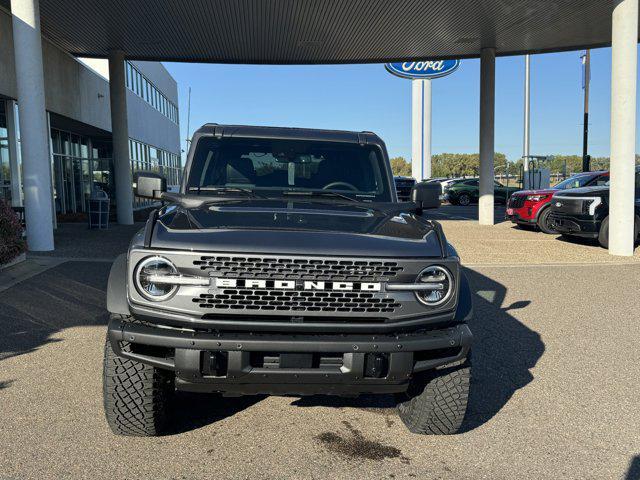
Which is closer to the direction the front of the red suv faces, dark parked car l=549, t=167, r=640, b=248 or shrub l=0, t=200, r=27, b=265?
the shrub

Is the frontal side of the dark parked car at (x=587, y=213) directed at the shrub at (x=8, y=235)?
yes

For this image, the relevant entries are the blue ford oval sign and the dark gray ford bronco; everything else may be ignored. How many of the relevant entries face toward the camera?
2

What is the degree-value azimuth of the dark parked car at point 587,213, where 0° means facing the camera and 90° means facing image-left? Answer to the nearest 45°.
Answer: approximately 45°

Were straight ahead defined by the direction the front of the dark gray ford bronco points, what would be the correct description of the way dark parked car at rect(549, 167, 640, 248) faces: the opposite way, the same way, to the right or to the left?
to the right

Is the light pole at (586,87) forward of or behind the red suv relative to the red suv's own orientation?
behind

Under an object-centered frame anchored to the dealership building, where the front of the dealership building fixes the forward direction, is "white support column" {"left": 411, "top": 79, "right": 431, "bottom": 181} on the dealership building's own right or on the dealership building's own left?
on the dealership building's own left

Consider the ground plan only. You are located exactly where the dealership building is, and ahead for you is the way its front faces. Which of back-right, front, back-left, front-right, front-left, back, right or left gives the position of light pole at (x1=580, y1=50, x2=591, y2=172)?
front-left

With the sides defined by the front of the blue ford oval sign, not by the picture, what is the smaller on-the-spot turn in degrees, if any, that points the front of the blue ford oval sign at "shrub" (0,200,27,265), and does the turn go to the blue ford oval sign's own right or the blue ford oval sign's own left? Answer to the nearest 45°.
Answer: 0° — it already faces it

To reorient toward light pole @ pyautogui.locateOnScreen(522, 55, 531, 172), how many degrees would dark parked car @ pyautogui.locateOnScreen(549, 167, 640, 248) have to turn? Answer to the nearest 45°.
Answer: approximately 135° to its right

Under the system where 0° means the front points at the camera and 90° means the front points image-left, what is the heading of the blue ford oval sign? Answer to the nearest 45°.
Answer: approximately 0°

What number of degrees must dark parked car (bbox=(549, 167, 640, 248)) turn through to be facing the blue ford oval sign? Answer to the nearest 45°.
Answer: approximately 90° to its right

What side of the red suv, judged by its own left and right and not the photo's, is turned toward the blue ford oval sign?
right

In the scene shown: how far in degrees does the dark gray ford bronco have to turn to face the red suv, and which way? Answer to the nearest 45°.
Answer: approximately 135° to its left

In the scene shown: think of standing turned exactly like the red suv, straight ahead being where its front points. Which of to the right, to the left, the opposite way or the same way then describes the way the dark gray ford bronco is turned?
to the left
